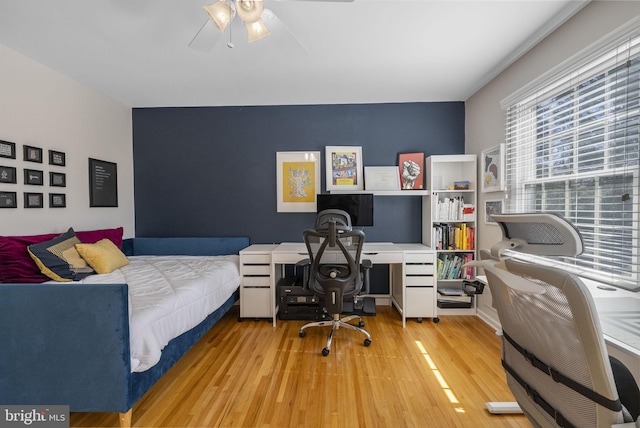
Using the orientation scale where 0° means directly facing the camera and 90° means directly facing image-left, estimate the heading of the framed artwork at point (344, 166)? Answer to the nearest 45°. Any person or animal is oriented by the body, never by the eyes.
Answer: approximately 0°

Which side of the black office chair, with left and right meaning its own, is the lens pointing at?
back

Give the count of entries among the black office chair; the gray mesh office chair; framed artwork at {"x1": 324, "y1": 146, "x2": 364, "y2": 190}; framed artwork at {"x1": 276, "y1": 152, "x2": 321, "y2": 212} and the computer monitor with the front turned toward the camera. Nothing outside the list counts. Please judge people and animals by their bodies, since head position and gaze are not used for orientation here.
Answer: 3

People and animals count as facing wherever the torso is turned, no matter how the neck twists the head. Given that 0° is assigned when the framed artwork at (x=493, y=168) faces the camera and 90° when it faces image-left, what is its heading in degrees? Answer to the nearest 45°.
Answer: approximately 45°

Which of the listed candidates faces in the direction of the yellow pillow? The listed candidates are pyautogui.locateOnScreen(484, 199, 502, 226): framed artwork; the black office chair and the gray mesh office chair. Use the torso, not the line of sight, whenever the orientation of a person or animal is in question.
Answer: the framed artwork

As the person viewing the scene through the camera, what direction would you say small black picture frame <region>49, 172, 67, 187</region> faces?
facing the viewer and to the right of the viewer

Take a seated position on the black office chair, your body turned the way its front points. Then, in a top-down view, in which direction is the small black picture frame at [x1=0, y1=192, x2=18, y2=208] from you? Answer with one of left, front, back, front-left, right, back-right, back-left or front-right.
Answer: left

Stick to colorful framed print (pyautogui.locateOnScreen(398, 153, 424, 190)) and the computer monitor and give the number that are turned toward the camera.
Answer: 2

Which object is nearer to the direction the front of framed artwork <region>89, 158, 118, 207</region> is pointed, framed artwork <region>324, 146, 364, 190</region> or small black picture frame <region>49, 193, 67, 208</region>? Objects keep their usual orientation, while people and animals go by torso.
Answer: the framed artwork

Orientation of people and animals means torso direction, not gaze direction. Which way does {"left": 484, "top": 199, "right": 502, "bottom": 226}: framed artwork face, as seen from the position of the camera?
facing the viewer and to the left of the viewer

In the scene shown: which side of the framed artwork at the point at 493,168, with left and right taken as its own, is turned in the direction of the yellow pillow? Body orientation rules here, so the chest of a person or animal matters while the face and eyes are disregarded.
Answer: front

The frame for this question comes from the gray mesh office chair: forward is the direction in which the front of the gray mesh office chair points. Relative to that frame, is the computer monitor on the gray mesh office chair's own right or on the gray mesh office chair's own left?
on the gray mesh office chair's own left

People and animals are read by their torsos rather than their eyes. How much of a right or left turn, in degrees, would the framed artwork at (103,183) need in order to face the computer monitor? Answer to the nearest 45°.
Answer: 0° — it already faces it

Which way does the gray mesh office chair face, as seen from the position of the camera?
facing away from the viewer and to the right of the viewer

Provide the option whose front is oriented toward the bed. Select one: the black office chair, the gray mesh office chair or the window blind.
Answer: the window blind

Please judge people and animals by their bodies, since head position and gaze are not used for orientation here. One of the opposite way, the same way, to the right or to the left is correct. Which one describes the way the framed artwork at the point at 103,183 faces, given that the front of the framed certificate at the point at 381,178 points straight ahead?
to the left

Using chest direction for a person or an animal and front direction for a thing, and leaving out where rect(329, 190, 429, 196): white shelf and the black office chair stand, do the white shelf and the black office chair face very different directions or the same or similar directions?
very different directions

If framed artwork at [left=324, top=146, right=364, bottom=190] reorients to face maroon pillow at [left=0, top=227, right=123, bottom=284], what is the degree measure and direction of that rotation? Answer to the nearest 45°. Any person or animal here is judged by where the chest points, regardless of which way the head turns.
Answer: approximately 45° to its right

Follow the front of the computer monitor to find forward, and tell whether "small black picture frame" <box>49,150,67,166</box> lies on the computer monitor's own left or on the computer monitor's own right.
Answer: on the computer monitor's own right

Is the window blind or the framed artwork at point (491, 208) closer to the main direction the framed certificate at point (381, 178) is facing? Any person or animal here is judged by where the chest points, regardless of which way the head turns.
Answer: the window blind
